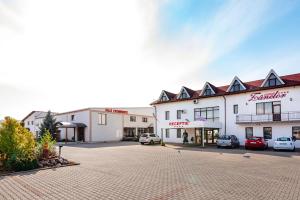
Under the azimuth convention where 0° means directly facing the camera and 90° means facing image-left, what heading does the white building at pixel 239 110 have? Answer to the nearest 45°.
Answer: approximately 45°

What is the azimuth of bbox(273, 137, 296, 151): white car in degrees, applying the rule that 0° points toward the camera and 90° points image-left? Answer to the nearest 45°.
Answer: approximately 180°

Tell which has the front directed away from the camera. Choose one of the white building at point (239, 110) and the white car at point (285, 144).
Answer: the white car

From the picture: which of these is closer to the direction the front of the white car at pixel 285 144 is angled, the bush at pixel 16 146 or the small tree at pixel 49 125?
the small tree

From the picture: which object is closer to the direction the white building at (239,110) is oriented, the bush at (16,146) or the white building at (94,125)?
the bush

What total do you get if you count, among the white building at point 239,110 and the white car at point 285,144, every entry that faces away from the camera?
1

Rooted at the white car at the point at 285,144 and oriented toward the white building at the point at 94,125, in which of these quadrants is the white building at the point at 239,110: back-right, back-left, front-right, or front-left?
front-right

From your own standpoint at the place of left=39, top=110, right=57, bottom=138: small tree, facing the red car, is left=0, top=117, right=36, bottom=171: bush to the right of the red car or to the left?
right
